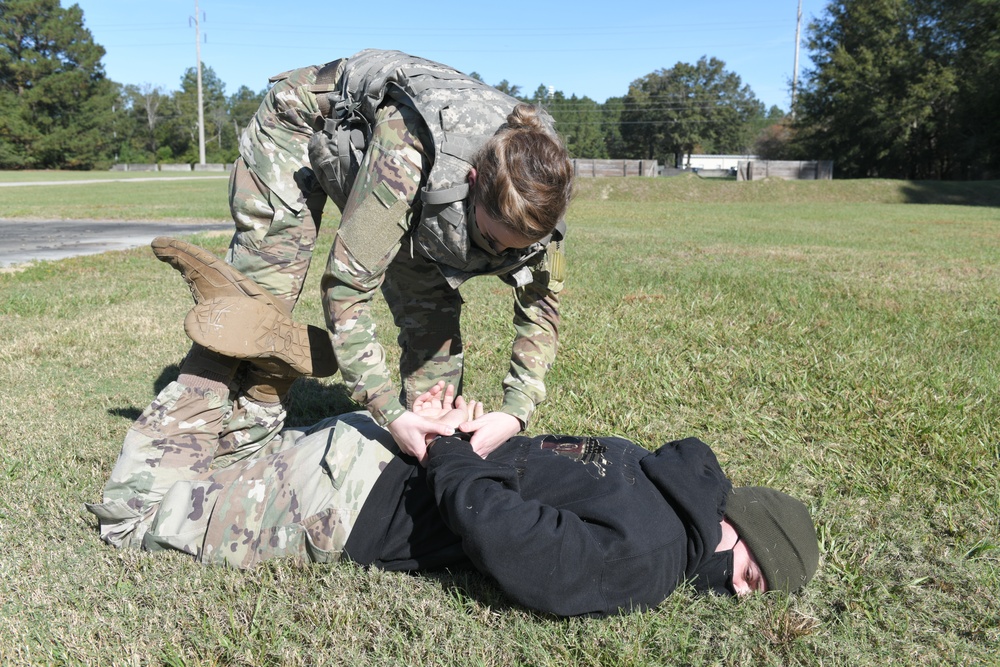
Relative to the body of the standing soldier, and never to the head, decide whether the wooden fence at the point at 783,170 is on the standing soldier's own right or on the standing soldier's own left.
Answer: on the standing soldier's own left

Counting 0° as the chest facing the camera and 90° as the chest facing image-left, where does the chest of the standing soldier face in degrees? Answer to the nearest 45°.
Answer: approximately 315°

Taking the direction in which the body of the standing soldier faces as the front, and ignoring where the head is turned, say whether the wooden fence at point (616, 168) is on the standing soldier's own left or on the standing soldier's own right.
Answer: on the standing soldier's own left
